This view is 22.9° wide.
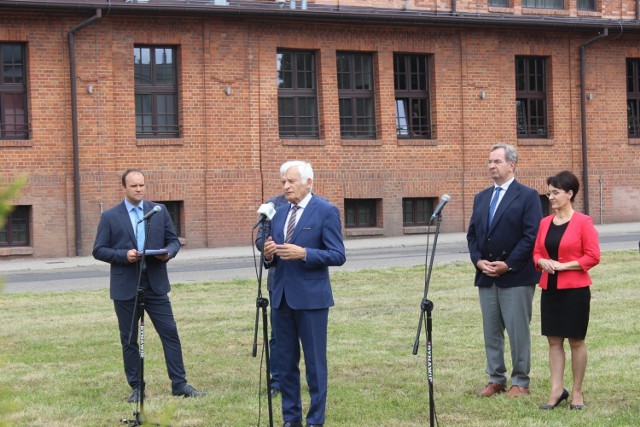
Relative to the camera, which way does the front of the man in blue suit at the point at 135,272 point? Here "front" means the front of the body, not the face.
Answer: toward the camera

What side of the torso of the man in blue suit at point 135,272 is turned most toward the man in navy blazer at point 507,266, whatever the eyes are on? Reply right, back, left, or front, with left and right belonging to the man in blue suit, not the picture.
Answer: left

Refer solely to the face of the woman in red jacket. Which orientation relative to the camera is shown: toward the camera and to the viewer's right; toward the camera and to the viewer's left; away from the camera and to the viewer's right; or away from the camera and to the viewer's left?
toward the camera and to the viewer's left

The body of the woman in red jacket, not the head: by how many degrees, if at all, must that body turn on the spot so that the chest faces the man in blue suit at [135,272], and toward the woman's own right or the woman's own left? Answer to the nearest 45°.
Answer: approximately 45° to the woman's own right

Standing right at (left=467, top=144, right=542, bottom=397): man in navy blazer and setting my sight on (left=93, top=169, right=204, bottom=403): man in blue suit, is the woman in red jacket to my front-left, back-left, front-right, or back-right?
back-left

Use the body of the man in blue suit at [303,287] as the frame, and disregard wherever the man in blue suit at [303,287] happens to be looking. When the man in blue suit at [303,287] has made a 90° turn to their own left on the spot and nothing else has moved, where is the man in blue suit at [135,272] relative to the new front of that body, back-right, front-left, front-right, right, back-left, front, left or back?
back

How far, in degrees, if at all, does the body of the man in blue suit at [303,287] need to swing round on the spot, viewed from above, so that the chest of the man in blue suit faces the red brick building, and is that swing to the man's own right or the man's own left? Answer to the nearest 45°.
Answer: approximately 135° to the man's own right

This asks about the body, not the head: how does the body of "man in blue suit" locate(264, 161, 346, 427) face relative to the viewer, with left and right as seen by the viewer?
facing the viewer and to the left of the viewer

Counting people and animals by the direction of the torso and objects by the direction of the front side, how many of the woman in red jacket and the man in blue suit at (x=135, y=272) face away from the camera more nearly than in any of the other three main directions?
0

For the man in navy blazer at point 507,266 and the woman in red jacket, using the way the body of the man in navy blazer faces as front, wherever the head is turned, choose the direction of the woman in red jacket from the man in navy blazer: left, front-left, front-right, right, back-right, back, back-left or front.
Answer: left
